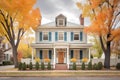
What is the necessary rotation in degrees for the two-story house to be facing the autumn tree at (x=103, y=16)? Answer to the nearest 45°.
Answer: approximately 45° to its left

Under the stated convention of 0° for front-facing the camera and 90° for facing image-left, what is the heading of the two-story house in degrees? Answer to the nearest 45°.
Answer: approximately 0°

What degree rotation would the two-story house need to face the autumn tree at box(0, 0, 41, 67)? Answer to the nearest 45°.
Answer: approximately 45° to its right
